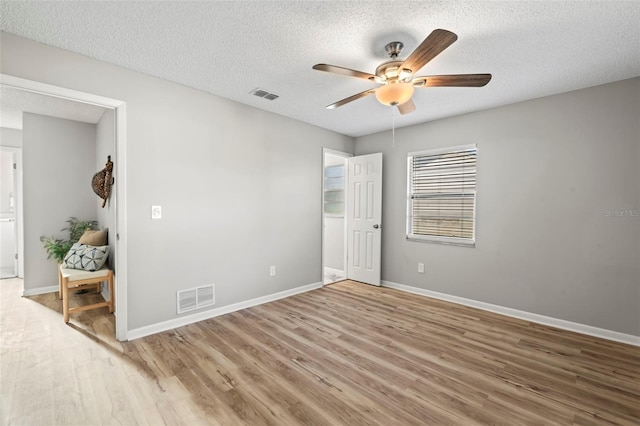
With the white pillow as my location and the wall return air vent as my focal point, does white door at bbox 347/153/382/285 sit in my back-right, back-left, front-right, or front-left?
front-left

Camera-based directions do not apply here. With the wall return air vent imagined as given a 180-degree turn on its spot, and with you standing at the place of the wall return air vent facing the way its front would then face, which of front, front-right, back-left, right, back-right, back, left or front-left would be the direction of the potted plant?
front

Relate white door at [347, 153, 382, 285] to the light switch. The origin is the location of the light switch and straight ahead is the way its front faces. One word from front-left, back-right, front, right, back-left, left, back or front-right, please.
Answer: left

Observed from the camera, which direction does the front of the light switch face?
facing the viewer

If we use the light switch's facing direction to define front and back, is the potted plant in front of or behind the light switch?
behind

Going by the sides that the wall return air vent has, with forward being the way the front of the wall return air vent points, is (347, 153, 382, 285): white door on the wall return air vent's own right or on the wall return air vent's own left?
on the wall return air vent's own left

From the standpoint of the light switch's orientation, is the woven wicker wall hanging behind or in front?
behind

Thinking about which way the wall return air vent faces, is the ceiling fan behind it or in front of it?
in front

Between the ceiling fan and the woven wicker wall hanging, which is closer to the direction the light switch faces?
the ceiling fan

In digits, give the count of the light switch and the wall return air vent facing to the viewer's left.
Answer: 0

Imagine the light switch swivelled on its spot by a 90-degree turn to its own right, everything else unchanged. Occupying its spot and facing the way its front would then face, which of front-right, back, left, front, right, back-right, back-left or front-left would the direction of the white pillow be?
front-right

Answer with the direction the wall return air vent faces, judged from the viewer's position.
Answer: facing the viewer and to the right of the viewer
